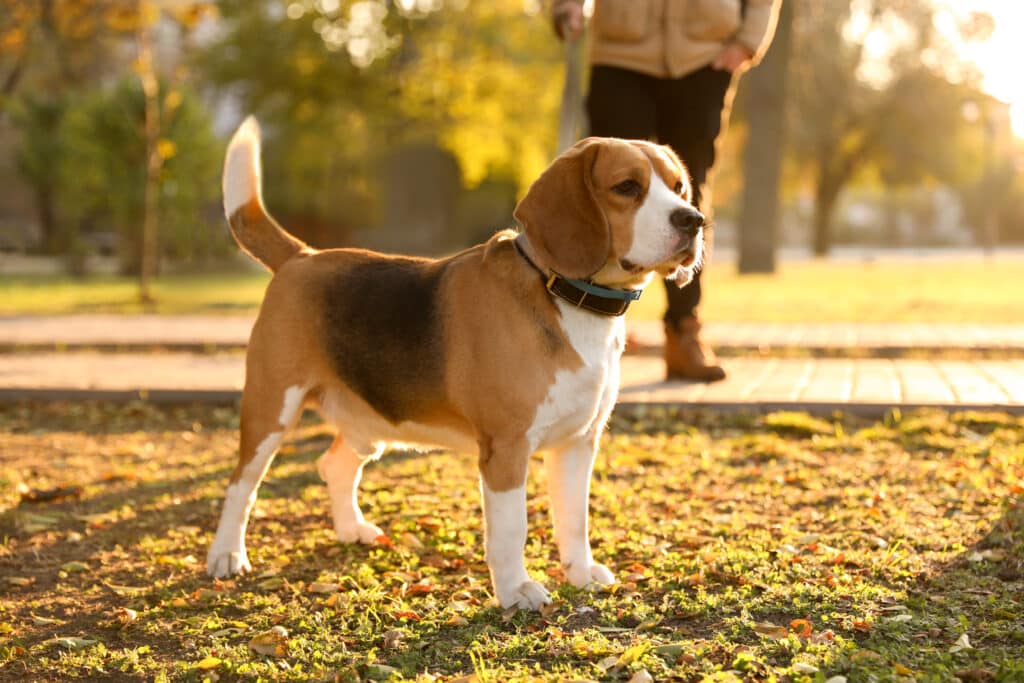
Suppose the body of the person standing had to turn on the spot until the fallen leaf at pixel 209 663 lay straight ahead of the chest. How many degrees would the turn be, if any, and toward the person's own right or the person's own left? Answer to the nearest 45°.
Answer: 0° — they already face it

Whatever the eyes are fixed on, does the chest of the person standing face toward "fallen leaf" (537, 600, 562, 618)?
yes

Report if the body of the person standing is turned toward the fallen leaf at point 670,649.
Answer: yes

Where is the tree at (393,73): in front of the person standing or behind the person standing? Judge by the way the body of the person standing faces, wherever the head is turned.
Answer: behind

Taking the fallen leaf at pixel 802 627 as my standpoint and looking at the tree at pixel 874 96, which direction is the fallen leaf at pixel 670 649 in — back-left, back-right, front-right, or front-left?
back-left

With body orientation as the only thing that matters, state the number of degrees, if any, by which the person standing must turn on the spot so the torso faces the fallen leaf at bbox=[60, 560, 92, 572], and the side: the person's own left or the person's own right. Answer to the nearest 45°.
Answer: approximately 45° to the person's own right

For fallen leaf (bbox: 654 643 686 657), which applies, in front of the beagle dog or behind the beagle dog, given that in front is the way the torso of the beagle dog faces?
in front

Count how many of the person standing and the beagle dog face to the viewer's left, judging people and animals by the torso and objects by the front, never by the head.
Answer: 0

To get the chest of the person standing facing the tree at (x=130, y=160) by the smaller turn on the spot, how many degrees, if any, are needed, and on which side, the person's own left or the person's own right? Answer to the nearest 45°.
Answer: approximately 135° to the person's own right

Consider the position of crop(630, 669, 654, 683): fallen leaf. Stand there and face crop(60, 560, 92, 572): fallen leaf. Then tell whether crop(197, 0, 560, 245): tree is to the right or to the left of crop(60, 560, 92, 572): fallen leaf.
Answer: right

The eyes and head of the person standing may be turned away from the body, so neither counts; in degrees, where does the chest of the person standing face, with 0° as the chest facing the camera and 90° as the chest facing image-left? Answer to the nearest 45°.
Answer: approximately 0°

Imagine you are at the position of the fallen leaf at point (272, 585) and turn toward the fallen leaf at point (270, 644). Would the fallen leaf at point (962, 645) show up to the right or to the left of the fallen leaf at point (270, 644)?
left

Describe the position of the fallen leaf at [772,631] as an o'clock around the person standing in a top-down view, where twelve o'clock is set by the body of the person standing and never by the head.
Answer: The fallen leaf is roughly at 12 o'clock from the person standing.

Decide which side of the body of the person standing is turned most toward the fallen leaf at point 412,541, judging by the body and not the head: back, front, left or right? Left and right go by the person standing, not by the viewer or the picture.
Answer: front

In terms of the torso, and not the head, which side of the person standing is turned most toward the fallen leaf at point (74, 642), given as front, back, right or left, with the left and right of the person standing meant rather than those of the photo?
front
